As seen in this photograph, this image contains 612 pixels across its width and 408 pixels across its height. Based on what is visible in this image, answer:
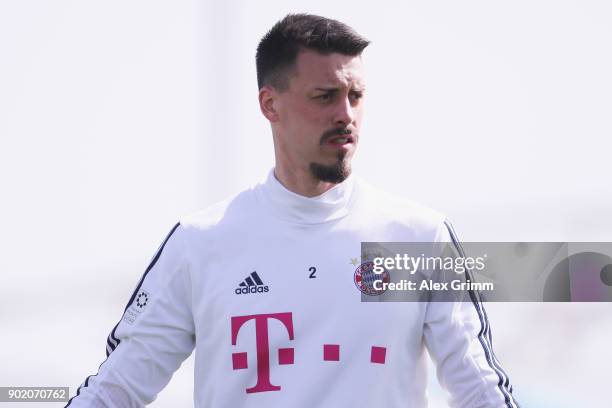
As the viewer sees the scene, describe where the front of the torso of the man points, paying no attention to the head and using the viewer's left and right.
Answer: facing the viewer

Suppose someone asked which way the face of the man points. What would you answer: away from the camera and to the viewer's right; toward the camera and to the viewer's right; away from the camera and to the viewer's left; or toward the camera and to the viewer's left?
toward the camera and to the viewer's right
